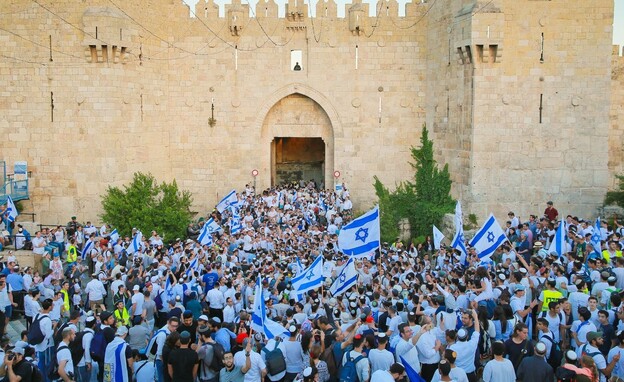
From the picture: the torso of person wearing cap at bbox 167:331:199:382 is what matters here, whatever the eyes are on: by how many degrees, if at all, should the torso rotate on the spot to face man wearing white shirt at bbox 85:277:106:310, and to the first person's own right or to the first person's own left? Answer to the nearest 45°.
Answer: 0° — they already face them

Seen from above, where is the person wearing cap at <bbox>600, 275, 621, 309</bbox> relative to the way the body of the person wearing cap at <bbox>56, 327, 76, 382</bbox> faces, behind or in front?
in front

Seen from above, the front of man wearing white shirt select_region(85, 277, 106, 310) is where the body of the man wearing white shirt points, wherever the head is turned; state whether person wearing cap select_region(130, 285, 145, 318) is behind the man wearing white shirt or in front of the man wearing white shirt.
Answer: behind

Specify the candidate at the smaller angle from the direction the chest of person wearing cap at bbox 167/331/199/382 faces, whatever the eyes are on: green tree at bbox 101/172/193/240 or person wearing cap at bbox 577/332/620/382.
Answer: the green tree

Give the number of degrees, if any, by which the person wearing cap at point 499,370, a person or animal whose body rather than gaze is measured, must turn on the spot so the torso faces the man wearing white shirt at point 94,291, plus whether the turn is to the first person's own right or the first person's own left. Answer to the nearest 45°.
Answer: approximately 45° to the first person's own left

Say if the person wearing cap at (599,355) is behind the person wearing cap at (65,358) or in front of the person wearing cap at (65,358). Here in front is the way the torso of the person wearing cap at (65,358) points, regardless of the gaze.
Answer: in front

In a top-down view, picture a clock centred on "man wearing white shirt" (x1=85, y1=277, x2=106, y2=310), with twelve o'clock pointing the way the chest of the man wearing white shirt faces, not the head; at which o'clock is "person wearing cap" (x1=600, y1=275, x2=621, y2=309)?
The person wearing cap is roughly at 4 o'clock from the man wearing white shirt.

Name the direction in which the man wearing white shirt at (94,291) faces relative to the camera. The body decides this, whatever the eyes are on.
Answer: away from the camera
